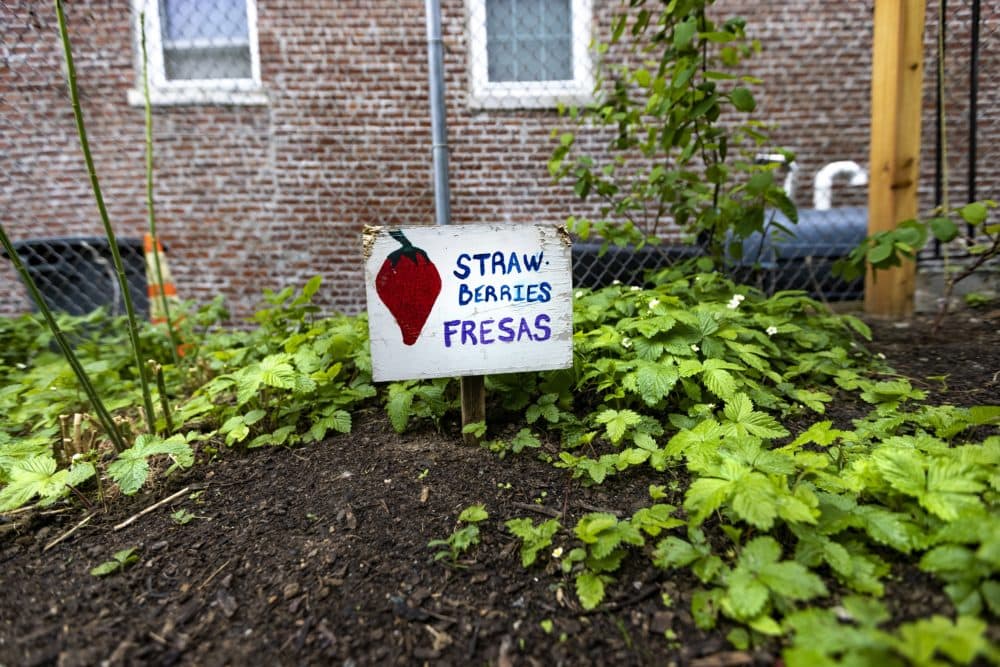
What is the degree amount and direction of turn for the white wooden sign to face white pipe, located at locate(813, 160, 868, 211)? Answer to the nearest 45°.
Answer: approximately 135° to its left

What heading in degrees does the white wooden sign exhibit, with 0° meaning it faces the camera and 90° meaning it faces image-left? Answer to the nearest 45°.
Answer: approximately 0°

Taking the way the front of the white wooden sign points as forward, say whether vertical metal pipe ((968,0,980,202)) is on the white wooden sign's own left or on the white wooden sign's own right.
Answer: on the white wooden sign's own left

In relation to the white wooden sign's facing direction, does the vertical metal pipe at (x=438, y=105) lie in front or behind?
behind

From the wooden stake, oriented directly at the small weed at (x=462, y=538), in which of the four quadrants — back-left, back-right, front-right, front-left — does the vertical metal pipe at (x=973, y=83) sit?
back-left

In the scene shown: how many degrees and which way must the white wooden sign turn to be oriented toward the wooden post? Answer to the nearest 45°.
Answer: approximately 135° to its left

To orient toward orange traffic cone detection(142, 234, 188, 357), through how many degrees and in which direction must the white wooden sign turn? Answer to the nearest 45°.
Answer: approximately 135° to its right
